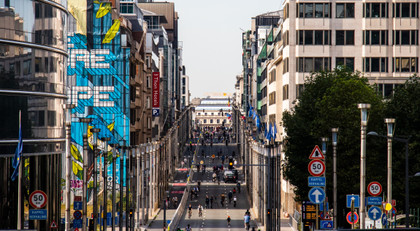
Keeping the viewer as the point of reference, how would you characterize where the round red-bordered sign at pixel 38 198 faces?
facing the viewer

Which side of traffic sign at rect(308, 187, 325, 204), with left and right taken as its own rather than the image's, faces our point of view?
front

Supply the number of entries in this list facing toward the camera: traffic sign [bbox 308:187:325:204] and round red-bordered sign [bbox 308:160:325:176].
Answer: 2

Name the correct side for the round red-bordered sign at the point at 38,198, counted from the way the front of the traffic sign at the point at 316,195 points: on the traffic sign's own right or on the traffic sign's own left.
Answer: on the traffic sign's own right

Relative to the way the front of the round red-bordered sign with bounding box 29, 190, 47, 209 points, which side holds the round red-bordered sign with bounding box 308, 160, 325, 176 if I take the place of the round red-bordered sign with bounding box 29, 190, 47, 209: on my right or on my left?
on my left

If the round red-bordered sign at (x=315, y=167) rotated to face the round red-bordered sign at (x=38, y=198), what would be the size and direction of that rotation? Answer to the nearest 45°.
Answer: approximately 90° to its right

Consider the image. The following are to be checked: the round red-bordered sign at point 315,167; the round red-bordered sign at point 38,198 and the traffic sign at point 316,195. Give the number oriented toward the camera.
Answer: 3

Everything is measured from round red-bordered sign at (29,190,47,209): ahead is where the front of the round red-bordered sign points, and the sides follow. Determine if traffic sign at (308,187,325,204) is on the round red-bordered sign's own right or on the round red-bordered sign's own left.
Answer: on the round red-bordered sign's own left
